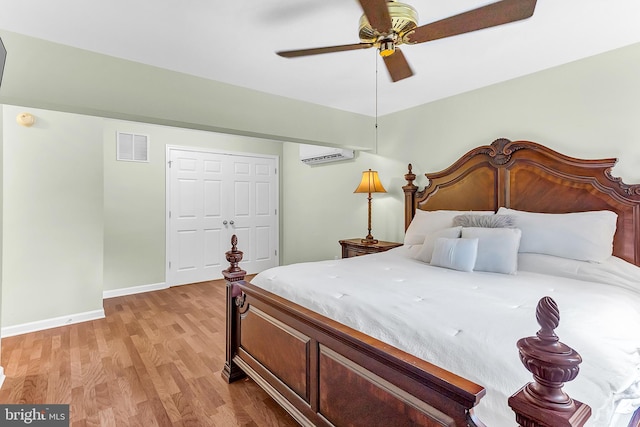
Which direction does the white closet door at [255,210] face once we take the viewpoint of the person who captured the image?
facing the viewer and to the right of the viewer

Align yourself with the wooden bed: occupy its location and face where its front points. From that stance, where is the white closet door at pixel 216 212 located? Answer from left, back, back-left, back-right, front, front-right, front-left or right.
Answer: right

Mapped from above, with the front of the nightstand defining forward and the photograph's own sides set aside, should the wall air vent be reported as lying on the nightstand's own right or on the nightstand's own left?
on the nightstand's own right

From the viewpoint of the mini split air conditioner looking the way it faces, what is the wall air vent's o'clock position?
The wall air vent is roughly at 4 o'clock from the mini split air conditioner.

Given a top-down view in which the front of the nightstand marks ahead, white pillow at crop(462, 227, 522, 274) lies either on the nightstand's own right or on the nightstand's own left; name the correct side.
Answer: on the nightstand's own left

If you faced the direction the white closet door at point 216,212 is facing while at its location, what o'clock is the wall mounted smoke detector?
The wall mounted smoke detector is roughly at 3 o'clock from the white closet door.

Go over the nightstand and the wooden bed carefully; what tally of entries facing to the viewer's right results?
0

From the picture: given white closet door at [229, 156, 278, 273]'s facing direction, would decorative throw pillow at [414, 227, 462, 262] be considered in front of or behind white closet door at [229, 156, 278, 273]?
in front

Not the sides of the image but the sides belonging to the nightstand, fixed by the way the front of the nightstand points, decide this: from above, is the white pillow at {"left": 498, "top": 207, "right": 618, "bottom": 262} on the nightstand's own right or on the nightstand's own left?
on the nightstand's own left

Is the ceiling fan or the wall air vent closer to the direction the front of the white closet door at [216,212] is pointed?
the ceiling fan

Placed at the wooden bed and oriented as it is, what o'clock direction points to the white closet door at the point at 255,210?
The white closet door is roughly at 3 o'clock from the wooden bed.

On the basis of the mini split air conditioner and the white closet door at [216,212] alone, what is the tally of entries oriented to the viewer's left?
0
